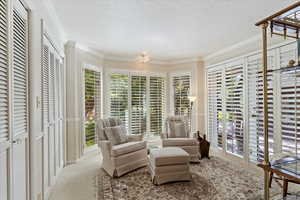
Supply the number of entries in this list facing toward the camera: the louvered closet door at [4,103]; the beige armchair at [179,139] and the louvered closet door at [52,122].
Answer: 1

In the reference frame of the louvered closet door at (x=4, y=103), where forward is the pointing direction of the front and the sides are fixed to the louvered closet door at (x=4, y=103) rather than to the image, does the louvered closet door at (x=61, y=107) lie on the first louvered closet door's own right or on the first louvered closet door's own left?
on the first louvered closet door's own left

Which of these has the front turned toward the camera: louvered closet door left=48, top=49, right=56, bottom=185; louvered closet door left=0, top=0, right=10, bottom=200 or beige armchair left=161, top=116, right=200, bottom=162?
the beige armchair

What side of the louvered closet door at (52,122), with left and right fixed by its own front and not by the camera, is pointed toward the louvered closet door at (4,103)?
right

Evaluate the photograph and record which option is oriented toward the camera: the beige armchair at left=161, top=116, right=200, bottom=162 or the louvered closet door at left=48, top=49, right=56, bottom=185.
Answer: the beige armchair

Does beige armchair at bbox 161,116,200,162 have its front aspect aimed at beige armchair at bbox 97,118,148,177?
no

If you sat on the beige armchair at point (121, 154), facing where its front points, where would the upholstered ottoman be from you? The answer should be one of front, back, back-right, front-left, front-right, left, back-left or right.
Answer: front

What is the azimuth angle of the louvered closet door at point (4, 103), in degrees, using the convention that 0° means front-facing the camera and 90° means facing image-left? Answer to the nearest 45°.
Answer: approximately 270°

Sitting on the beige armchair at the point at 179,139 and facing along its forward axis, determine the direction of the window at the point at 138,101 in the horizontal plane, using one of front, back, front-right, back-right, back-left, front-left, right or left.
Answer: back-right

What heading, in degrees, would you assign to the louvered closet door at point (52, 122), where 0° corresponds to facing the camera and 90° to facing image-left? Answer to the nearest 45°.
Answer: approximately 270°

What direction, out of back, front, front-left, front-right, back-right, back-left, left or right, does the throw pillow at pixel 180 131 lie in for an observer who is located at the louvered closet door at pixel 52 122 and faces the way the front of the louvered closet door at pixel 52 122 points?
front

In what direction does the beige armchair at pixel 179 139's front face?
toward the camera

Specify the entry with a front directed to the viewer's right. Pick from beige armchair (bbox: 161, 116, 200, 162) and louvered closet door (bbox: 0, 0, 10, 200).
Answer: the louvered closet door

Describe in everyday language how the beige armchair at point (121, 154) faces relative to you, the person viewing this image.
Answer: facing the viewer and to the right of the viewer

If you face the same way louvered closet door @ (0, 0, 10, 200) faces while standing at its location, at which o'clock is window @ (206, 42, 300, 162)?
The window is roughly at 12 o'clock from the louvered closet door.

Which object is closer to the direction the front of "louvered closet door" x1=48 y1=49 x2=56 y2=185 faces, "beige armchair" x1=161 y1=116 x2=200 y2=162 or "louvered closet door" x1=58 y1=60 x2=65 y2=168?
the beige armchair

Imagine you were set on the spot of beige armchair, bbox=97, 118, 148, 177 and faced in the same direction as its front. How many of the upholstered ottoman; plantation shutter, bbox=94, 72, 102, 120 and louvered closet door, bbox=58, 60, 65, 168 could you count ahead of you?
1

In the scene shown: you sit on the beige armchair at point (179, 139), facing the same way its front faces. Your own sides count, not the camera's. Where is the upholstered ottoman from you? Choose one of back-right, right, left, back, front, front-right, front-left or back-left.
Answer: front

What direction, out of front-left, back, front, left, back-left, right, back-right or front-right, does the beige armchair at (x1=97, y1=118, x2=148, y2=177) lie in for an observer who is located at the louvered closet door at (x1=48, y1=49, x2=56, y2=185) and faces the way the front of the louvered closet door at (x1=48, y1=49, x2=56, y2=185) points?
front
